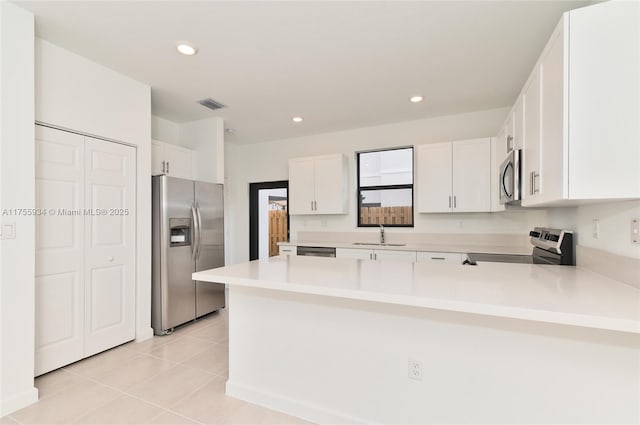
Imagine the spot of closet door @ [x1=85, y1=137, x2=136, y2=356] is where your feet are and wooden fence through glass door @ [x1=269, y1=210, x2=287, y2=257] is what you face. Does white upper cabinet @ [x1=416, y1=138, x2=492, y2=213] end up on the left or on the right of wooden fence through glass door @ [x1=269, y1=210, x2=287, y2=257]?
right

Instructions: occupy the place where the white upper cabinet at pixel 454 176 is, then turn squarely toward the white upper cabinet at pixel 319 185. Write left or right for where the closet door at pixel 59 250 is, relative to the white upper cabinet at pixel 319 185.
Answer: left

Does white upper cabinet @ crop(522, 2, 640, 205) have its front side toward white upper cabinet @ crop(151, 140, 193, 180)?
yes

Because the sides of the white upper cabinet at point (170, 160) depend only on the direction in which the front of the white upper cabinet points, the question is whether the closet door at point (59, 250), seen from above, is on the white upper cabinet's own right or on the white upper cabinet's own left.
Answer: on the white upper cabinet's own right

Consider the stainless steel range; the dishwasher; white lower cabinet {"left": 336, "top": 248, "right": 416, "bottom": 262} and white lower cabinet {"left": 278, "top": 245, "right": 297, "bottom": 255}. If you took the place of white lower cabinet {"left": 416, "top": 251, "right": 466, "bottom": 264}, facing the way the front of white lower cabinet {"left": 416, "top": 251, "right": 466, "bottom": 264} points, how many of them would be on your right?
3

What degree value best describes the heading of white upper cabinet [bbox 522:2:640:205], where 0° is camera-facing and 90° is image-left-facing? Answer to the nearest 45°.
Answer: approximately 90°

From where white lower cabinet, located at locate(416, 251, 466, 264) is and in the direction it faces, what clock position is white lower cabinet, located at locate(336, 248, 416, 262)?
white lower cabinet, located at locate(336, 248, 416, 262) is roughly at 3 o'clock from white lower cabinet, located at locate(416, 251, 466, 264).

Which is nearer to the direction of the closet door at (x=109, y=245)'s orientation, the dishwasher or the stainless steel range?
the stainless steel range
